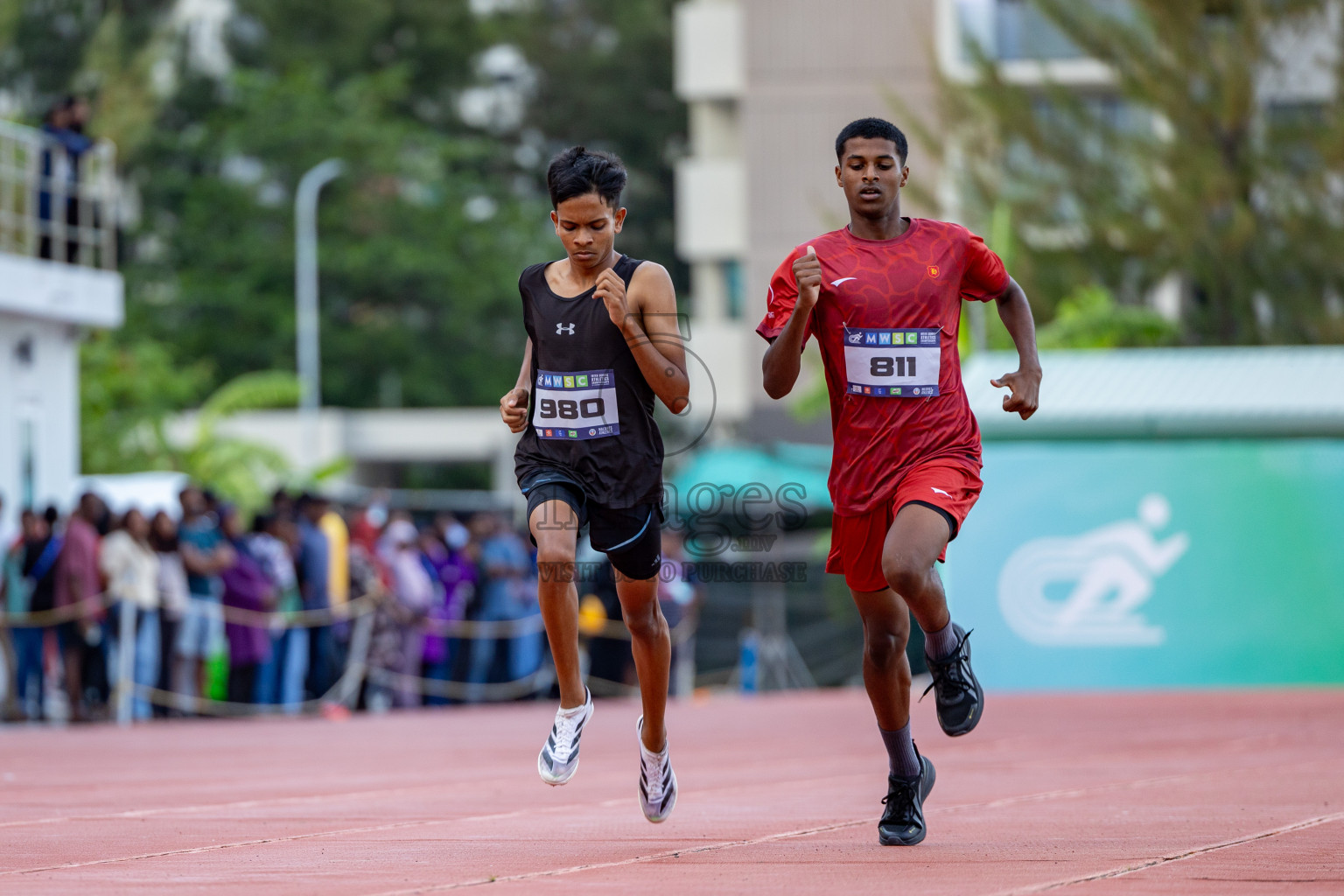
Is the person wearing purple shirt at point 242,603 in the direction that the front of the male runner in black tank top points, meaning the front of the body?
no

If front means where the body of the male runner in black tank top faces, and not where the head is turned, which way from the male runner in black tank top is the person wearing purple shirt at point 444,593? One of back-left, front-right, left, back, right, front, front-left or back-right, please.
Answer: back

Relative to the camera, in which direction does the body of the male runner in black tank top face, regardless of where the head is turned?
toward the camera

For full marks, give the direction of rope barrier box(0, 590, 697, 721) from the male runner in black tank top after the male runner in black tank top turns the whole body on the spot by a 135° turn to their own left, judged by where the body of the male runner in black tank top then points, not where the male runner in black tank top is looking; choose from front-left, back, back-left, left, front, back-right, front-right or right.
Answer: front-left

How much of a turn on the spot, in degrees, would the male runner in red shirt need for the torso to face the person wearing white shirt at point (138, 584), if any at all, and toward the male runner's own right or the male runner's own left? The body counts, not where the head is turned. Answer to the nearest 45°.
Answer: approximately 135° to the male runner's own right

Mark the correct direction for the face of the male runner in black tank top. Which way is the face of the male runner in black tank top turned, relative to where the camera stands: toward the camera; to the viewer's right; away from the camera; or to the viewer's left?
toward the camera

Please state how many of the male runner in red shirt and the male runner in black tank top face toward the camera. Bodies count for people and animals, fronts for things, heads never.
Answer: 2

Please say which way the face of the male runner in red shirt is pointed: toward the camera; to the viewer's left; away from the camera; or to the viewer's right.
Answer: toward the camera

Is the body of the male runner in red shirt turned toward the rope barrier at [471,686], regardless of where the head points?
no

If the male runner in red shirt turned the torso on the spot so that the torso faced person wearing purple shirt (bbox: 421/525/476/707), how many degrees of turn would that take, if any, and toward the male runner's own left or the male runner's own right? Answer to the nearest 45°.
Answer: approximately 180°

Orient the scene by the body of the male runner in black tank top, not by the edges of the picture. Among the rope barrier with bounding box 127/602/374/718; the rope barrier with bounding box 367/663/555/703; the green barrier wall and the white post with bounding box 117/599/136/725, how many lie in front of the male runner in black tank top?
0

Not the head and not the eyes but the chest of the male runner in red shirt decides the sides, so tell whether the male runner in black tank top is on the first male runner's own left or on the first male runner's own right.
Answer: on the first male runner's own right

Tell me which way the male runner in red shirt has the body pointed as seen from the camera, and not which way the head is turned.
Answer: toward the camera

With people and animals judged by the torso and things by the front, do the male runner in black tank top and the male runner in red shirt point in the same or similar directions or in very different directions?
same or similar directions

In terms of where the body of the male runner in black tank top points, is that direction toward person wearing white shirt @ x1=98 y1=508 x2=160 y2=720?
no
